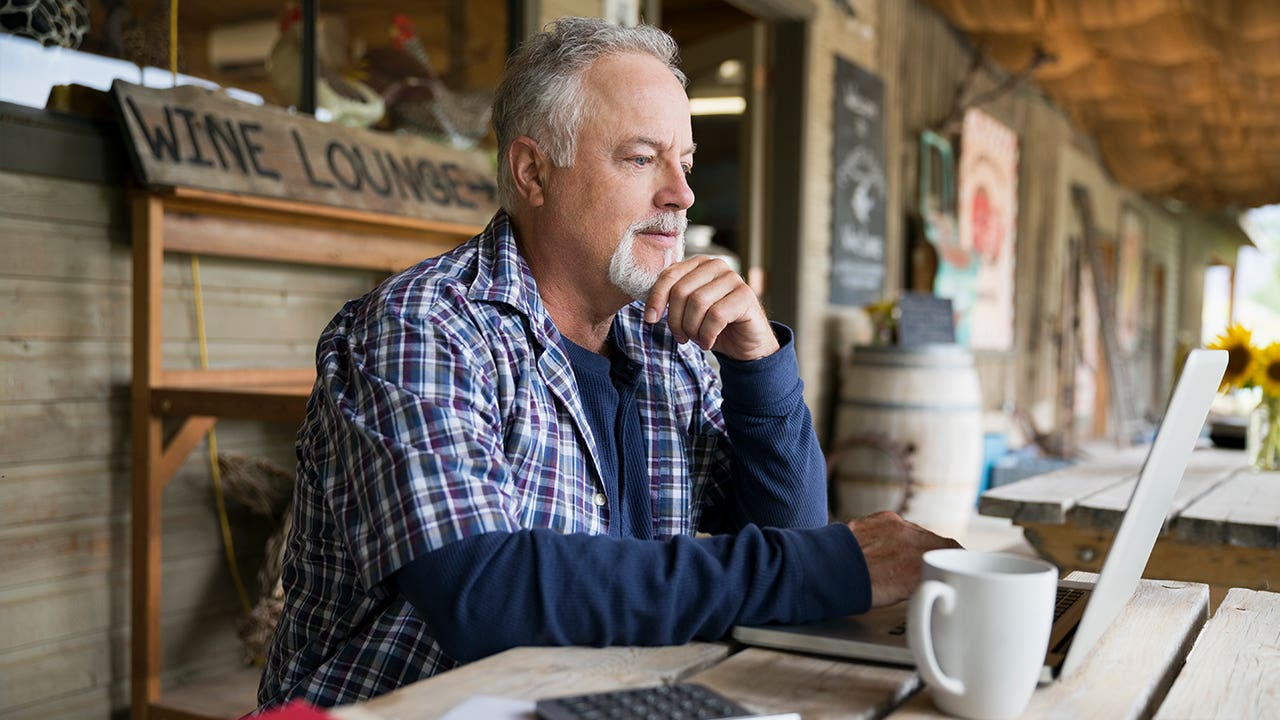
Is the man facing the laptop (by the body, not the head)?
yes

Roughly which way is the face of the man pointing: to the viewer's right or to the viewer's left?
to the viewer's right

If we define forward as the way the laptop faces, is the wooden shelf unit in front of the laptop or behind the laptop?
in front

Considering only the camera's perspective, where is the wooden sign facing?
facing the viewer and to the right of the viewer

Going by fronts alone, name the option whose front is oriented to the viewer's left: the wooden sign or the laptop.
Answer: the laptop

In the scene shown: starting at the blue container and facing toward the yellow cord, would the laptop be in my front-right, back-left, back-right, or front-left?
front-left

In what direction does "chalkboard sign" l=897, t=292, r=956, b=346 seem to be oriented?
toward the camera

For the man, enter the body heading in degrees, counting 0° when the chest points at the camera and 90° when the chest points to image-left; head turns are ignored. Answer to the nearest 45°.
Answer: approximately 315°

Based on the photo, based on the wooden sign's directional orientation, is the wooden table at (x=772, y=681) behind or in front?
in front

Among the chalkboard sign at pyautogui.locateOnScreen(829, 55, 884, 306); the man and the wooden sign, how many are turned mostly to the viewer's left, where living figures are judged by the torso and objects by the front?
0

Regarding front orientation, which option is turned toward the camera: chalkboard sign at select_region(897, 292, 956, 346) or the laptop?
the chalkboard sign

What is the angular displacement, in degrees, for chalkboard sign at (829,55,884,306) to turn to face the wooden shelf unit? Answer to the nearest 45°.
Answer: approximately 45° to its right

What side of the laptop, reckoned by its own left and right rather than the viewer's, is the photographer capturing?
left

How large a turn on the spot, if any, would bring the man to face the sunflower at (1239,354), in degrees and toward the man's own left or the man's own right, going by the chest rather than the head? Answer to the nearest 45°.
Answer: approximately 90° to the man's own left
